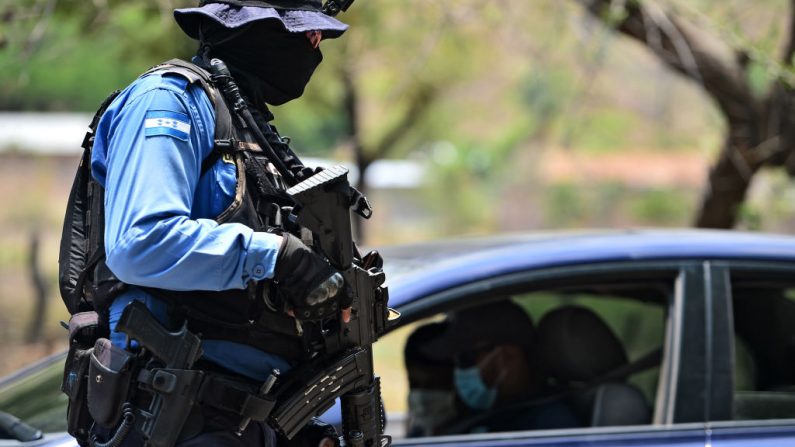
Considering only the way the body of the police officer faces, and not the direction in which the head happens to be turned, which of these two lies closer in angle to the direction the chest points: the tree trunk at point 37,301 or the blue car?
the blue car

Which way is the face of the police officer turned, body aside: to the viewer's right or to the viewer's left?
to the viewer's right

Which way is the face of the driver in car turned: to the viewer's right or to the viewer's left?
to the viewer's left

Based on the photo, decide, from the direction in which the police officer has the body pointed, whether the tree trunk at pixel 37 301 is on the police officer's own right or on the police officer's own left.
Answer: on the police officer's own left

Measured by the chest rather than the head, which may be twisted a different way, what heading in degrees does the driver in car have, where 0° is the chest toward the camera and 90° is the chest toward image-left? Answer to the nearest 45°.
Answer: approximately 90°

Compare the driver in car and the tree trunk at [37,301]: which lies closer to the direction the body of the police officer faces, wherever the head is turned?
the driver in car

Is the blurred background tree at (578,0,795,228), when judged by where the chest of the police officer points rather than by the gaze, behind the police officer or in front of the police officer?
in front

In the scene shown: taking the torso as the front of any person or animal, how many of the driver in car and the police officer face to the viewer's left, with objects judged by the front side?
1

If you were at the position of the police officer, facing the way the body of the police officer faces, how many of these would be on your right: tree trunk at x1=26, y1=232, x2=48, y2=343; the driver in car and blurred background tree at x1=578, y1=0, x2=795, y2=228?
0

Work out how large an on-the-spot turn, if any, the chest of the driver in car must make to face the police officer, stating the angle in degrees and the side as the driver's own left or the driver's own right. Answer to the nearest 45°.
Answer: approximately 45° to the driver's own left

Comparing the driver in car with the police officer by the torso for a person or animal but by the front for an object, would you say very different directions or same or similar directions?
very different directions

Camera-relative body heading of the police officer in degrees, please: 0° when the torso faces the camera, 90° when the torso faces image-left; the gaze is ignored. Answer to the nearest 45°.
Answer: approximately 270°
